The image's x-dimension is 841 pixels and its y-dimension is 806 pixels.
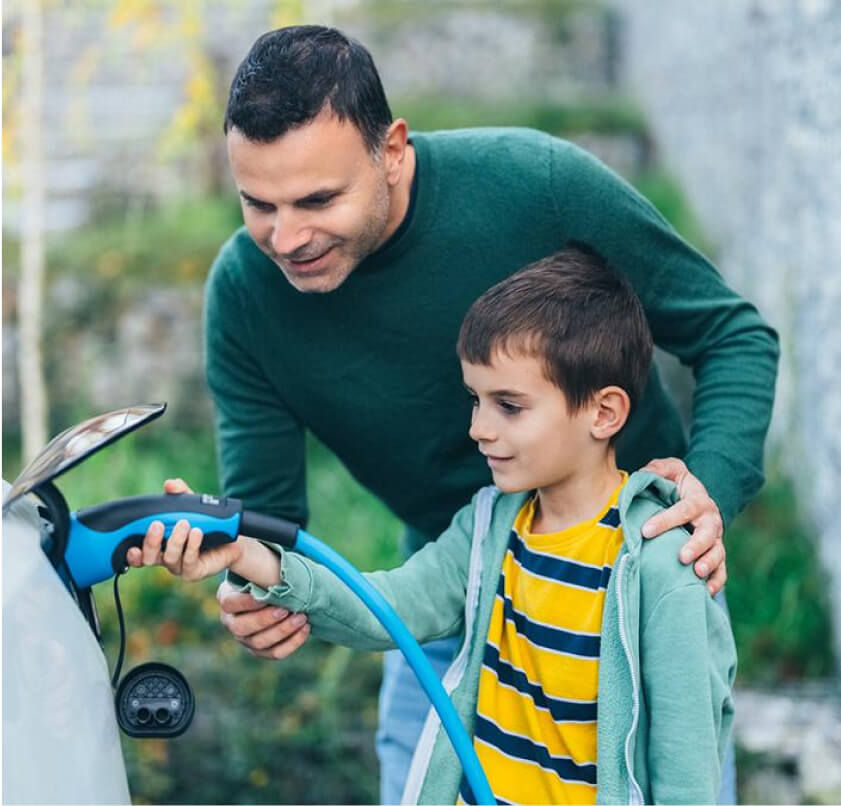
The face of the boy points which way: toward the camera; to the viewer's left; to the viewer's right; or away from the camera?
to the viewer's left

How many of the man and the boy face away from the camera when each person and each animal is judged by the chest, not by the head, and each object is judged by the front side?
0

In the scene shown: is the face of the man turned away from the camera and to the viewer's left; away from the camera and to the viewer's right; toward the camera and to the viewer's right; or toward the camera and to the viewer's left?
toward the camera and to the viewer's left

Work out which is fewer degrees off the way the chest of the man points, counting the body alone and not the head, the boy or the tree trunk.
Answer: the boy

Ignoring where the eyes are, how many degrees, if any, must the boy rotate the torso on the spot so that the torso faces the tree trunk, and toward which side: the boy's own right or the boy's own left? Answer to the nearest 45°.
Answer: approximately 90° to the boy's own right

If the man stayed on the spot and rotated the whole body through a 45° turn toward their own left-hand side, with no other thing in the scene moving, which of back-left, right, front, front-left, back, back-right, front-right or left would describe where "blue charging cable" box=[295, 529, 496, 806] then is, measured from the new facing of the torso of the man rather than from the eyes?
front

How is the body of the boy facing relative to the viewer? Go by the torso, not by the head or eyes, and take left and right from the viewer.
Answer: facing the viewer and to the left of the viewer

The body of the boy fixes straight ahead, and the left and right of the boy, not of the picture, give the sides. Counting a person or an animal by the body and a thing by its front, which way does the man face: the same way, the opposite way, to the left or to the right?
the same way
